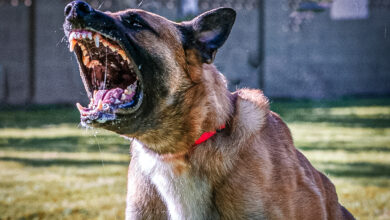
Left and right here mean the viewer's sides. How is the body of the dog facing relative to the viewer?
facing the viewer and to the left of the viewer
